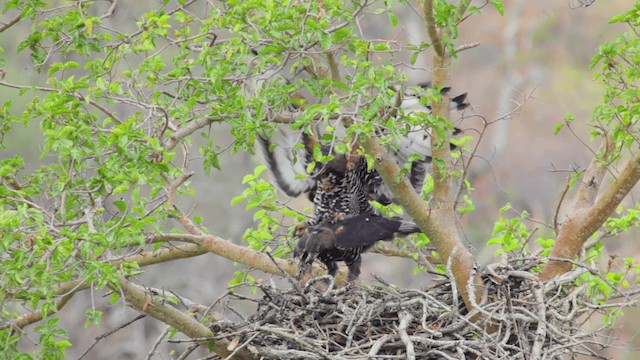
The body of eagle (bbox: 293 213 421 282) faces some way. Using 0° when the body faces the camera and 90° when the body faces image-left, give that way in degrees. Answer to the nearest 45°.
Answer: approximately 90°

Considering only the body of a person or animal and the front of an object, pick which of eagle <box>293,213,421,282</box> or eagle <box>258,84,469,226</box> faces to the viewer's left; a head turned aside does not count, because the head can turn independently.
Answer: eagle <box>293,213,421,282</box>

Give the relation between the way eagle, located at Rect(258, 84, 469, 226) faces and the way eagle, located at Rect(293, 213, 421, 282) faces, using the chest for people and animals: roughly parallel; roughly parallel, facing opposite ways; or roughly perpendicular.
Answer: roughly perpendicular
